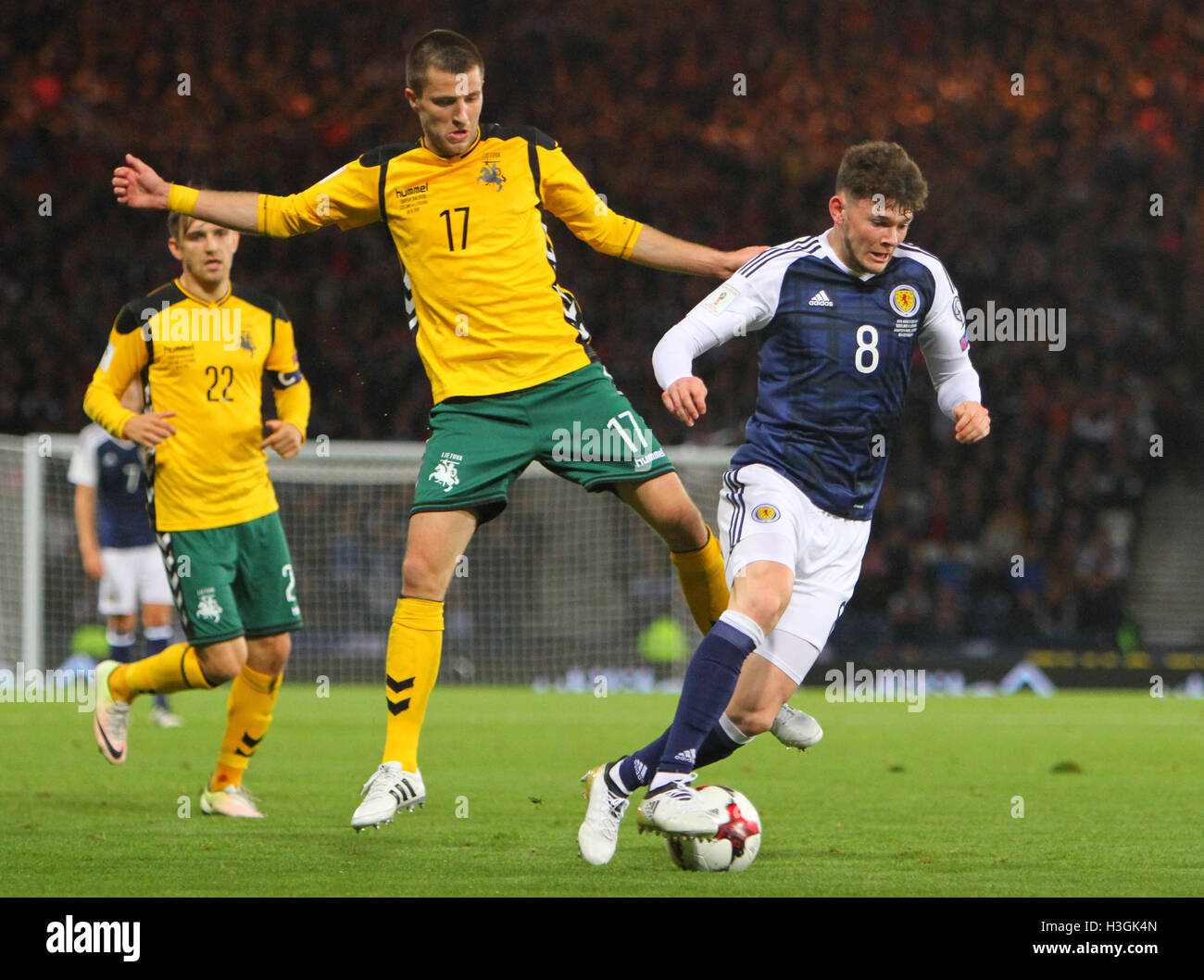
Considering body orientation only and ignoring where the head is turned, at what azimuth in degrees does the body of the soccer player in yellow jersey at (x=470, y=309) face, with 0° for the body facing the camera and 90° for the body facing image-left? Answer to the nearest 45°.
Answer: approximately 0°

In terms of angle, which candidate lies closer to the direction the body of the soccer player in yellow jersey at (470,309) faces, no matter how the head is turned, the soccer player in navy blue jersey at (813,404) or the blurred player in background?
the soccer player in navy blue jersey

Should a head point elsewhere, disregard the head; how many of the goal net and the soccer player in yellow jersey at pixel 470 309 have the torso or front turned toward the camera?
2

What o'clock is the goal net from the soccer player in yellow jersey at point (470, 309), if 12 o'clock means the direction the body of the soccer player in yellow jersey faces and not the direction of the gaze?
The goal net is roughly at 6 o'clock from the soccer player in yellow jersey.

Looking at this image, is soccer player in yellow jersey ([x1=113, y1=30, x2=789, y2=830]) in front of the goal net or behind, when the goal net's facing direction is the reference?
in front

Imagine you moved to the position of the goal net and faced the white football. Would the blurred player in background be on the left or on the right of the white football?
right

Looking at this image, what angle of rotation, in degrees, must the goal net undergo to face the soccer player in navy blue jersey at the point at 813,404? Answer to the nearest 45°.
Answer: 0° — it already faces them

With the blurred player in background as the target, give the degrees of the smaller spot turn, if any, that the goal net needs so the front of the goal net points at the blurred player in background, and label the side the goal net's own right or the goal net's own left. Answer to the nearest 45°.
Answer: approximately 45° to the goal net's own right
